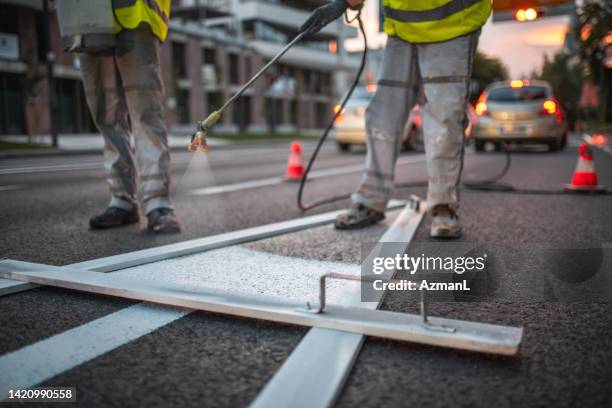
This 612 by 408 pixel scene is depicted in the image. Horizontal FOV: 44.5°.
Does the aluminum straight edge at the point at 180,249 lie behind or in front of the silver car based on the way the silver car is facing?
behind

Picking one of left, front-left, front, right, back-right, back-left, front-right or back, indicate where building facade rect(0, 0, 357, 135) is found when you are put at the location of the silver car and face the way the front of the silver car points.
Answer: front-left

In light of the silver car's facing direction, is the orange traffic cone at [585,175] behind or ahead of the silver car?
behind

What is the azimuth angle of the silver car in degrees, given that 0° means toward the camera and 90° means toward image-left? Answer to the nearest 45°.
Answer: approximately 180°

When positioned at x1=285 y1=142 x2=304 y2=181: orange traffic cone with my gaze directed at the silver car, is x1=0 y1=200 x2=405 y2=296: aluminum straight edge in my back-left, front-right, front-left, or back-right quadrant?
back-right

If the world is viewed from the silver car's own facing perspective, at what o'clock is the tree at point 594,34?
The tree is roughly at 1 o'clock from the silver car.

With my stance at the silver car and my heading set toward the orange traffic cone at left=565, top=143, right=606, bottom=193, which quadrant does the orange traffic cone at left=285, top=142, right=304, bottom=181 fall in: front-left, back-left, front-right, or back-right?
front-right

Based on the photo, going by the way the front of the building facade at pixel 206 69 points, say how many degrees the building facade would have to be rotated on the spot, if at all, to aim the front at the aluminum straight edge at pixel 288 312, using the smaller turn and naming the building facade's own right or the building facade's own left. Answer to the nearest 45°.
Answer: approximately 45° to the building facade's own right
